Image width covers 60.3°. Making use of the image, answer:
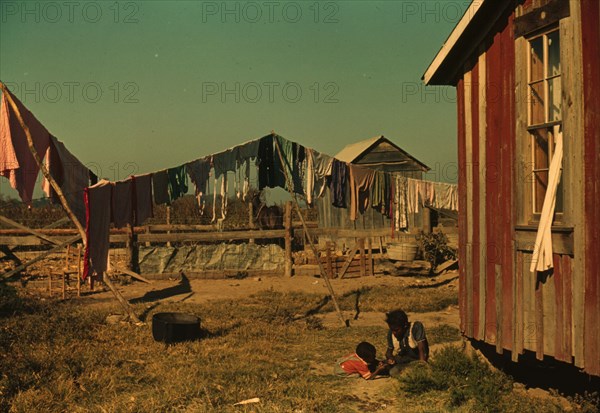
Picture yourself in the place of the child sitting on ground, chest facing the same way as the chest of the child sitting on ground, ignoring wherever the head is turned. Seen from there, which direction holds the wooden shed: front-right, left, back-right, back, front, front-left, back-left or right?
back-right

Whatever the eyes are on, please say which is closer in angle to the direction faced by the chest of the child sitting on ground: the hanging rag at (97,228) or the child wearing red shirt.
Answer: the child wearing red shirt

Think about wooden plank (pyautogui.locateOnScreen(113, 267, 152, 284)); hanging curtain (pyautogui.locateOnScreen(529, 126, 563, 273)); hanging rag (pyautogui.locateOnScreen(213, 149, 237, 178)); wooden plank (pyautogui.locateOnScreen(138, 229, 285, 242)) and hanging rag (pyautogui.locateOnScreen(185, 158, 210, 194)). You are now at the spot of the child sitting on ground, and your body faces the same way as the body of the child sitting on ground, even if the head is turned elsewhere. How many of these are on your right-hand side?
4

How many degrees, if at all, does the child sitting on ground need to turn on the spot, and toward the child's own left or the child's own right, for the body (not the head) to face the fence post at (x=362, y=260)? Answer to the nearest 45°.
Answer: approximately 135° to the child's own right

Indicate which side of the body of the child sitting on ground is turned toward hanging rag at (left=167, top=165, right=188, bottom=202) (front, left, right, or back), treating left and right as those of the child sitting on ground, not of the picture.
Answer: right

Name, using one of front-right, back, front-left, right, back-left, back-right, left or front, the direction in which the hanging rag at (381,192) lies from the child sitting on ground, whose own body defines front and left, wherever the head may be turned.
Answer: back-right

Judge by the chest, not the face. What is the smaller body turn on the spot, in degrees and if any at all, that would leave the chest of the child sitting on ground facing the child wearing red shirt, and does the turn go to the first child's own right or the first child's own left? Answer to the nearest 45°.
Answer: approximately 45° to the first child's own right

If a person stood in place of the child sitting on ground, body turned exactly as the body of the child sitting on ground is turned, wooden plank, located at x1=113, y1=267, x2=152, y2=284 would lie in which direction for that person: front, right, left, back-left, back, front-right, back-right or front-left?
right

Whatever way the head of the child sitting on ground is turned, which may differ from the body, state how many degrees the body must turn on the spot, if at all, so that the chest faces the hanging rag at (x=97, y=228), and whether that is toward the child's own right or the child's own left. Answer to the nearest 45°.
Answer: approximately 45° to the child's own right

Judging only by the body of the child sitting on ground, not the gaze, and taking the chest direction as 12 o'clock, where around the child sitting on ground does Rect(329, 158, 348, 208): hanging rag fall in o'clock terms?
The hanging rag is roughly at 4 o'clock from the child sitting on ground.

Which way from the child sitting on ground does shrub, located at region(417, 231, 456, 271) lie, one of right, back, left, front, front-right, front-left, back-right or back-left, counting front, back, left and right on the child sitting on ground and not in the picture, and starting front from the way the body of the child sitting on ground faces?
back-right

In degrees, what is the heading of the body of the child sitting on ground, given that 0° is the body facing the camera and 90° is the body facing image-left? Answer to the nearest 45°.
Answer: approximately 45°

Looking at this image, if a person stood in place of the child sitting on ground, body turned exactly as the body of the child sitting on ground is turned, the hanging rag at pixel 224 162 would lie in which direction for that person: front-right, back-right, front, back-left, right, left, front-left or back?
right

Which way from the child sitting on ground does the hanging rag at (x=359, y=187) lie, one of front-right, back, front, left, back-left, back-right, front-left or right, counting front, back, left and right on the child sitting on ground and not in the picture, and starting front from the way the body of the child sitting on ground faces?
back-right

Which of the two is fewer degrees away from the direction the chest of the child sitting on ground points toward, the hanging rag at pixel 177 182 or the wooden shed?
the hanging rag

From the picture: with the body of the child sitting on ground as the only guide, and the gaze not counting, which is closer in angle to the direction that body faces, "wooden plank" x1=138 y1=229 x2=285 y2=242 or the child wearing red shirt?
the child wearing red shirt
